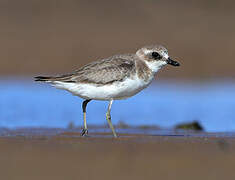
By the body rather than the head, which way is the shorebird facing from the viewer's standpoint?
to the viewer's right
